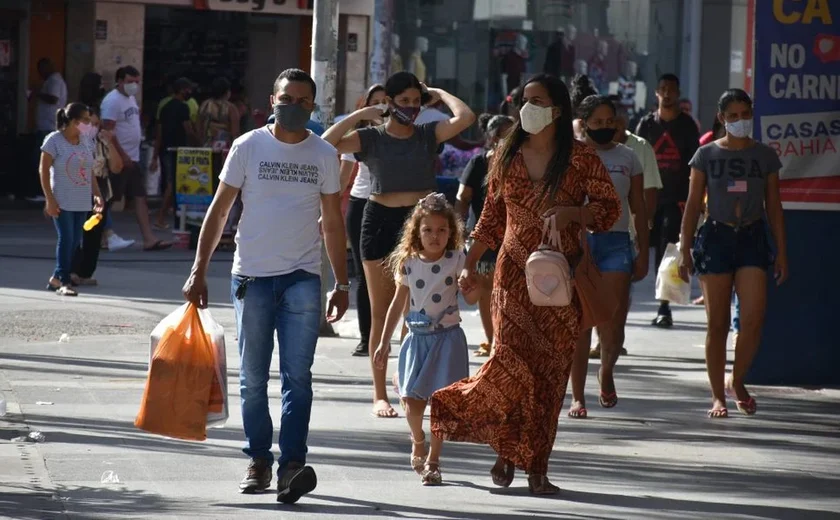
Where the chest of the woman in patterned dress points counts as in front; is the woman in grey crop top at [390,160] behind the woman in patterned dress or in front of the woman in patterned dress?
behind

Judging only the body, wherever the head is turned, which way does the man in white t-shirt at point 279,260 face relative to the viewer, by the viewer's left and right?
facing the viewer

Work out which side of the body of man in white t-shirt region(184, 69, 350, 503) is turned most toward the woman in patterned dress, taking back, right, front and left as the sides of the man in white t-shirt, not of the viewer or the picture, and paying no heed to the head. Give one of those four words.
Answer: left

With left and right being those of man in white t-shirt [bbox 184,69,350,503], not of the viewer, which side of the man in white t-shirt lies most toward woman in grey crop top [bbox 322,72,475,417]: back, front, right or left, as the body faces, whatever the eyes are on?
back

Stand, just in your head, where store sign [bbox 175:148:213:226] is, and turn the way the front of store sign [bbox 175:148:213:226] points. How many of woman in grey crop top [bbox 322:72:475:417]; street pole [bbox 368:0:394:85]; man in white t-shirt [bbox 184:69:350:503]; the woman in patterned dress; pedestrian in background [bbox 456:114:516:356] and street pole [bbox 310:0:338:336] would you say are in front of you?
5

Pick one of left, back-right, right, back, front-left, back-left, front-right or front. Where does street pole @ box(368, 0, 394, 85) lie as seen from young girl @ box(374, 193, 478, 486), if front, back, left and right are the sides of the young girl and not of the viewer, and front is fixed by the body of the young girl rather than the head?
back

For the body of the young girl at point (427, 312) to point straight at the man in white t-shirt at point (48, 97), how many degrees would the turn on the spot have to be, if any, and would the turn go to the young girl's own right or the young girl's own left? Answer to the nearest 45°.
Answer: approximately 180°

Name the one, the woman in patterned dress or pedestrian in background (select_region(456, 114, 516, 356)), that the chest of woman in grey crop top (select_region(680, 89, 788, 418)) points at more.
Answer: the woman in patterned dress

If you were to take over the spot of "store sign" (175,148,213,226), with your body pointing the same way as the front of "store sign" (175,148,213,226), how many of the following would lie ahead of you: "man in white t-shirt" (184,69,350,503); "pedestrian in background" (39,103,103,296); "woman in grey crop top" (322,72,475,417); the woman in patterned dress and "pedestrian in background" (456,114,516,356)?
5

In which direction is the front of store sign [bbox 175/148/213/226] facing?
toward the camera

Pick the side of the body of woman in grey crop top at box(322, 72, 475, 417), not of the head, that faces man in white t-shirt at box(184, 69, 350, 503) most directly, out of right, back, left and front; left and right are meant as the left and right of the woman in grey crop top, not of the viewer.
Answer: front

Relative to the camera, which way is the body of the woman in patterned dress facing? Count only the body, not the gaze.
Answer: toward the camera
